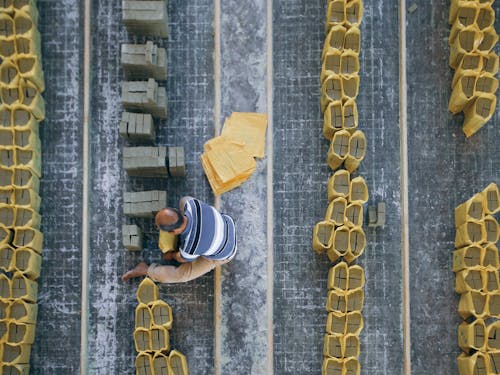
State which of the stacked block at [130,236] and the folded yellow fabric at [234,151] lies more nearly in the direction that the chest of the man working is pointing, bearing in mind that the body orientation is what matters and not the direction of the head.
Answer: the stacked block

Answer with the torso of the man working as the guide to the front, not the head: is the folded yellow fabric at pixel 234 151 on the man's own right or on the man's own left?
on the man's own right

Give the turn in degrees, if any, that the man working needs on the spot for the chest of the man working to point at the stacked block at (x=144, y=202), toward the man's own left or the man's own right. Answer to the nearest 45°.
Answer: approximately 45° to the man's own right

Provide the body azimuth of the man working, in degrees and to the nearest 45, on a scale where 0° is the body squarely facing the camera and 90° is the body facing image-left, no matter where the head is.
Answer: approximately 90°

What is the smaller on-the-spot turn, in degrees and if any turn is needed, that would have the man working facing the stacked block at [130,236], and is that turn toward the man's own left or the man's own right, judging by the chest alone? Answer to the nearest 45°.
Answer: approximately 45° to the man's own right
